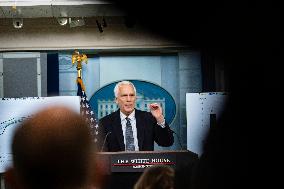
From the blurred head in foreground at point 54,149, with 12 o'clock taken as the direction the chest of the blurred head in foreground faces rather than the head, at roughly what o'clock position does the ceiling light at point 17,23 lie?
The ceiling light is roughly at 12 o'clock from the blurred head in foreground.

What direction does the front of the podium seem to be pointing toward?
toward the camera

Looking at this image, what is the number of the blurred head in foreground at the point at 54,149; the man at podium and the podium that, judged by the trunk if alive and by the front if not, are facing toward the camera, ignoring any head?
2

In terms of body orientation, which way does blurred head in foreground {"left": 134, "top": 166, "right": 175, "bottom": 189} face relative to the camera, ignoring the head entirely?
away from the camera

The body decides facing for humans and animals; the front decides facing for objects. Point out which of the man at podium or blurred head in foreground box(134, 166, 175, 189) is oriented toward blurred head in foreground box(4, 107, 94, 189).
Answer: the man at podium

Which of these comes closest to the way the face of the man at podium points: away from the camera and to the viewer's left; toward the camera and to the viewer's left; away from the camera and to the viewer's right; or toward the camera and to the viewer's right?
toward the camera and to the viewer's right

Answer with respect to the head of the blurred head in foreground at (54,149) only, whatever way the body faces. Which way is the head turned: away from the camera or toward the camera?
away from the camera

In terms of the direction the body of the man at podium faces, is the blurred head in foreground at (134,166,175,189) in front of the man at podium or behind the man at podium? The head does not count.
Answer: in front

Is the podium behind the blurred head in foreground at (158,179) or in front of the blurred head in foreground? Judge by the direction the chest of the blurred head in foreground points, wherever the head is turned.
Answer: in front

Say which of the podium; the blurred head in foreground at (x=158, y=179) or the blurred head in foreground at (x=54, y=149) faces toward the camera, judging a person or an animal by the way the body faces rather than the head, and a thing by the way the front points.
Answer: the podium

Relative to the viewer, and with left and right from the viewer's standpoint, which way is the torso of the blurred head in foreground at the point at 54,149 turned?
facing away from the viewer

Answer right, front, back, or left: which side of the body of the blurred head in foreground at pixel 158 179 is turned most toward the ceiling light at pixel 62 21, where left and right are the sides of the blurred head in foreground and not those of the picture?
front

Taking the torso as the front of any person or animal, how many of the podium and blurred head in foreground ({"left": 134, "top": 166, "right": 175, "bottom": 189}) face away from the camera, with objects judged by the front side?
1

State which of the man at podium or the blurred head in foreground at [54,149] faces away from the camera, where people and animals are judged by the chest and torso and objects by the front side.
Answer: the blurred head in foreground

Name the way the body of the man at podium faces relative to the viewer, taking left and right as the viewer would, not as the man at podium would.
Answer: facing the viewer

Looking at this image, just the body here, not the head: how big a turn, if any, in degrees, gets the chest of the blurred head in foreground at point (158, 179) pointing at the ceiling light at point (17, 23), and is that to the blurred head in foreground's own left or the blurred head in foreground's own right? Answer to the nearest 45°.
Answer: approximately 45° to the blurred head in foreground's own left

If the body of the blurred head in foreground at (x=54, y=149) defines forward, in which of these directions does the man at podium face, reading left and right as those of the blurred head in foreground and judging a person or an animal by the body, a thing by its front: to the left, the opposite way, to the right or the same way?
the opposite way
